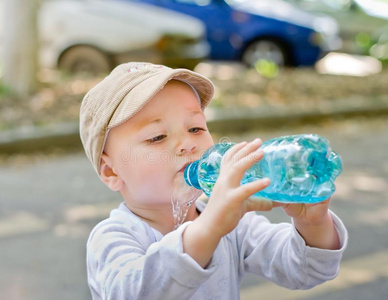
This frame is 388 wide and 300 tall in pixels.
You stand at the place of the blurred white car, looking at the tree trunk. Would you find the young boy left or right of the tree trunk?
left

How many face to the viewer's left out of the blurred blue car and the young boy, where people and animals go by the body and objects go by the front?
0

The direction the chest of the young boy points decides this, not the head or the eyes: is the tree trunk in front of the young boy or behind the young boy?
behind

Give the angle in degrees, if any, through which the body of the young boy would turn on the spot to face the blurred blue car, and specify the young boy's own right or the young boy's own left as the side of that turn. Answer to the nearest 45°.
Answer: approximately 135° to the young boy's own left

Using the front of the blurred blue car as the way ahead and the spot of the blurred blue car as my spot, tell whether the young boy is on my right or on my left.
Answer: on my right

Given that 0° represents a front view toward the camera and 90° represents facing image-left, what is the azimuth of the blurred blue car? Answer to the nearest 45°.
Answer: approximately 270°
